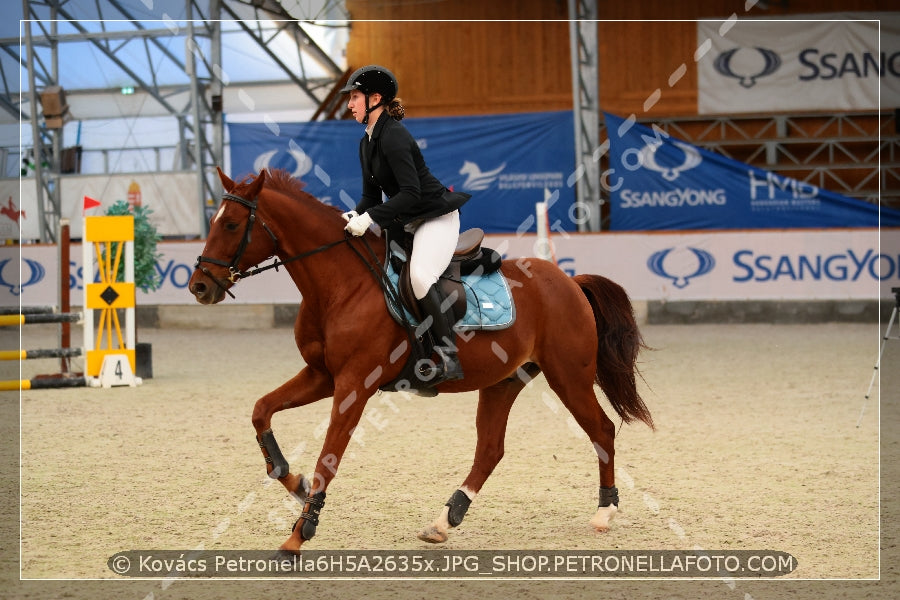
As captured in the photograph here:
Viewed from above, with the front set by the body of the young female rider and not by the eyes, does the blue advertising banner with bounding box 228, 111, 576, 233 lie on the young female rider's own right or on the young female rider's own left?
on the young female rider's own right

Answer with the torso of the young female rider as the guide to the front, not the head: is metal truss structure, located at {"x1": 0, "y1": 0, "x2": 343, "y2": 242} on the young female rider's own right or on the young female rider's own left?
on the young female rider's own right

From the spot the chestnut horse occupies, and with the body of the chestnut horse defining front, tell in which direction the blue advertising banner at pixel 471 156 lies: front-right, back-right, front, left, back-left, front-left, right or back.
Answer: right

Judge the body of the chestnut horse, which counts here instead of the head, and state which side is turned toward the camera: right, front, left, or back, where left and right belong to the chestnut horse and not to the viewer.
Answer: left

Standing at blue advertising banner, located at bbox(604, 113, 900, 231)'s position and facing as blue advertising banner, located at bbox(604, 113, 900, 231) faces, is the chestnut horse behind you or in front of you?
in front

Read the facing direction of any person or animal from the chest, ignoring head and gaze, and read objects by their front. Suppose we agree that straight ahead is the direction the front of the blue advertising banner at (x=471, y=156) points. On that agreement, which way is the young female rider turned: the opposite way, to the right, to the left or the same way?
to the right

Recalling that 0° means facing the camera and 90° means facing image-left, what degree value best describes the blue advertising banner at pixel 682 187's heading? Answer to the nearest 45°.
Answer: approximately 0°

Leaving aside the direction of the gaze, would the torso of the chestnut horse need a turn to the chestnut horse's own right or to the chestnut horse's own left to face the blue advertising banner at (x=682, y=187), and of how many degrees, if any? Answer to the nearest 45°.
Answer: approximately 90° to the chestnut horse's own right

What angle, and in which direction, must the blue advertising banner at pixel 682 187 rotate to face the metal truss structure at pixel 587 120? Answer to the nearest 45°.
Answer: approximately 45° to its right

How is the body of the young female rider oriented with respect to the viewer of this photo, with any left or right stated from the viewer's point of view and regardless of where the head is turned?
facing to the left of the viewer

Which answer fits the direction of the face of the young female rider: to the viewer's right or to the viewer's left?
to the viewer's left

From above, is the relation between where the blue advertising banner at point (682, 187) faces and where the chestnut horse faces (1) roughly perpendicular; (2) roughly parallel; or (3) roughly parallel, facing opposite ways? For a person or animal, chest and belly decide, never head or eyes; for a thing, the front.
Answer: roughly perpendicular
